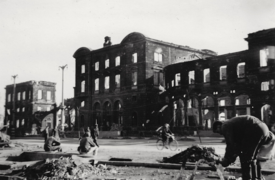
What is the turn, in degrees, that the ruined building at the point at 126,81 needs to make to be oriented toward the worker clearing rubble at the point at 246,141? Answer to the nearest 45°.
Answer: approximately 45° to its left

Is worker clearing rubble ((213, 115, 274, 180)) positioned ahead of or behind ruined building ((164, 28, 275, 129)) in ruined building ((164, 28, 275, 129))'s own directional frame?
ahead

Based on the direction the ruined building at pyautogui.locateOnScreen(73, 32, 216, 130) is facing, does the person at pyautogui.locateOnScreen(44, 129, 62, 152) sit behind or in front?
in front

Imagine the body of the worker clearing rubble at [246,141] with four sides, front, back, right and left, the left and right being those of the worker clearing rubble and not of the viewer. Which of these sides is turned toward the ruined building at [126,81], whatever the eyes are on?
right

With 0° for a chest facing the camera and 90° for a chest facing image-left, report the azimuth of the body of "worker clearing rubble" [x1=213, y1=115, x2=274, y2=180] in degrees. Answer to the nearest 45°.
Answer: approximately 90°
